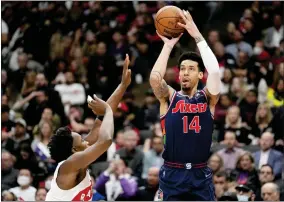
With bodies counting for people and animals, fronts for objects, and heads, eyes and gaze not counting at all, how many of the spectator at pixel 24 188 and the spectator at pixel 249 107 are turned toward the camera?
2

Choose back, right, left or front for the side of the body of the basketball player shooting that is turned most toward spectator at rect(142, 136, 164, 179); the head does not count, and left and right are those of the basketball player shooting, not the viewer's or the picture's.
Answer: back

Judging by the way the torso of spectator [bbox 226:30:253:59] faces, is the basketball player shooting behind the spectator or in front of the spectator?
in front

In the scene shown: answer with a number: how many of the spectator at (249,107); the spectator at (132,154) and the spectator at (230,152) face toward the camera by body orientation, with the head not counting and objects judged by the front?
3

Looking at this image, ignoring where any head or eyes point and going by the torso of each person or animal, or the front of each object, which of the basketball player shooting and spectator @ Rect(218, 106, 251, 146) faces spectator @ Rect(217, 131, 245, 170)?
spectator @ Rect(218, 106, 251, 146)

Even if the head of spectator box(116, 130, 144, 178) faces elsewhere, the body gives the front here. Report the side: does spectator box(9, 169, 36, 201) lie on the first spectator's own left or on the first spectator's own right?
on the first spectator's own right

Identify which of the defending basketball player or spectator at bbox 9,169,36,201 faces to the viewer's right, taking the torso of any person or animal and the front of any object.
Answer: the defending basketball player

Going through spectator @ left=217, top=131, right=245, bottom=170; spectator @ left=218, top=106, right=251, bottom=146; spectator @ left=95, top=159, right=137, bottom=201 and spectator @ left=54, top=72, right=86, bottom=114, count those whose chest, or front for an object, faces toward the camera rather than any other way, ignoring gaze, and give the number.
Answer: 4

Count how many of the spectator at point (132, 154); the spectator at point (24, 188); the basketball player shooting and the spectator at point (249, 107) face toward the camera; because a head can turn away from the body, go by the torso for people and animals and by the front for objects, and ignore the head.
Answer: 4

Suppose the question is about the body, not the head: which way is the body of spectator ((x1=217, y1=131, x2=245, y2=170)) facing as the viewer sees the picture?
toward the camera

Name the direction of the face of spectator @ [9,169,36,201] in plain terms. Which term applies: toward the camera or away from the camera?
toward the camera

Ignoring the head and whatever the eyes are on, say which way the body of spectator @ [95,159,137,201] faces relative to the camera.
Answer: toward the camera

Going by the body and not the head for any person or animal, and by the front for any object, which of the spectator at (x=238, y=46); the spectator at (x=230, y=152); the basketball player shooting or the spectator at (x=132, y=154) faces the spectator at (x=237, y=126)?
the spectator at (x=238, y=46)
